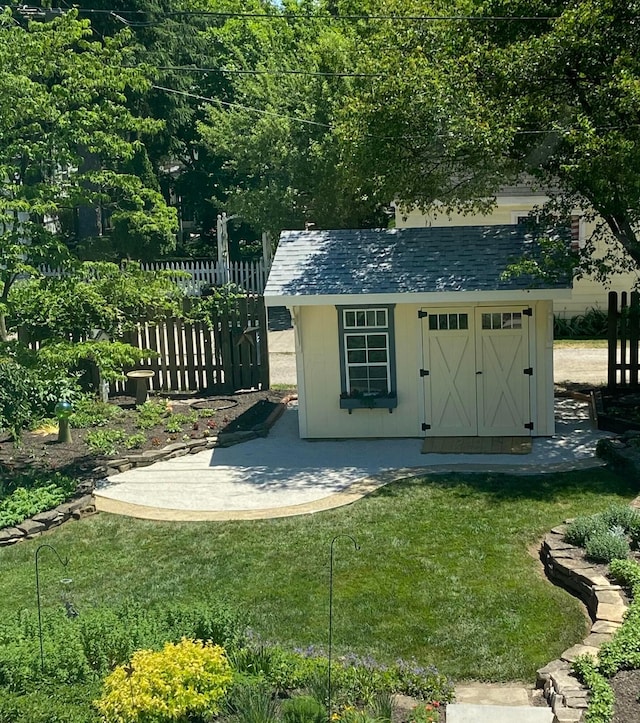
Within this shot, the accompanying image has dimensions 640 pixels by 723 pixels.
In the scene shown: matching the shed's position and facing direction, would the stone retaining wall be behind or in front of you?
in front

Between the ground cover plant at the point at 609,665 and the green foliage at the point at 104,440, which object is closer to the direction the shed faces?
the ground cover plant

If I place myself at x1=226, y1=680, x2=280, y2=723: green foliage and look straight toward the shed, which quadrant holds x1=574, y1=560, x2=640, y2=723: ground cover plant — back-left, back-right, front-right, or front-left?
front-right

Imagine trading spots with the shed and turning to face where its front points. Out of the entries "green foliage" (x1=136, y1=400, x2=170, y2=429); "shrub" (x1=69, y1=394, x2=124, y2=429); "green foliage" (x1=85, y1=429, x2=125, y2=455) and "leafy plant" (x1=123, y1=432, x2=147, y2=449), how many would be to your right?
4

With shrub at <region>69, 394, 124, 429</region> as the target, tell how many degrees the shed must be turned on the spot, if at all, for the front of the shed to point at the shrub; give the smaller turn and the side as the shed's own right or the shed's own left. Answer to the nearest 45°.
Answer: approximately 90° to the shed's own right

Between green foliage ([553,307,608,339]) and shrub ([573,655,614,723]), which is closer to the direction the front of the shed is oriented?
the shrub

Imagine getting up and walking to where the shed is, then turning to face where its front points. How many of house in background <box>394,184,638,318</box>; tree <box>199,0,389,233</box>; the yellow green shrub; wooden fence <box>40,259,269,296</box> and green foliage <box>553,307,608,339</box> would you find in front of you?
1

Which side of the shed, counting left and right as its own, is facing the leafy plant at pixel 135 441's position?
right

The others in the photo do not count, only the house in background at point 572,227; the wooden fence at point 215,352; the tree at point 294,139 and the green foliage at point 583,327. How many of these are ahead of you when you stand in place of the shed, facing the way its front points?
0

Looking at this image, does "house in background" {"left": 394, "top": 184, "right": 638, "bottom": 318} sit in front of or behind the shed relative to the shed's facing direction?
behind

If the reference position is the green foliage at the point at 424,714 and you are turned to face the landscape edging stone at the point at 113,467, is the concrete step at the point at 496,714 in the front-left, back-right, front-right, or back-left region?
back-right

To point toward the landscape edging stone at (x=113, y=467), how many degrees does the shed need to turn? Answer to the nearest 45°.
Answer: approximately 90° to its right

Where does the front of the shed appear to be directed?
toward the camera

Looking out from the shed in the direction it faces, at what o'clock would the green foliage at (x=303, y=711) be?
The green foliage is roughly at 12 o'clock from the shed.

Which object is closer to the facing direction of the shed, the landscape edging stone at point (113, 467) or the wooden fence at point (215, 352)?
the landscape edging stone

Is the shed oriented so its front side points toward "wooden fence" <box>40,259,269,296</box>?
no

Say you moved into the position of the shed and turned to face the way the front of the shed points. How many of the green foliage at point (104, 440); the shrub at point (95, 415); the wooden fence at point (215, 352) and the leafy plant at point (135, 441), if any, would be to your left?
0

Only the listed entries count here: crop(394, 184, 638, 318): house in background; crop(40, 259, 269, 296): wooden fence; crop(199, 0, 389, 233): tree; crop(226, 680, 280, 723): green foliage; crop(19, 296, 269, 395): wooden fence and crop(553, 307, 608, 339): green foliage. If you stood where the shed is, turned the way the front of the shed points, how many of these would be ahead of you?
1

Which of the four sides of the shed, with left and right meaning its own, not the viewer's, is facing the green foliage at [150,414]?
right

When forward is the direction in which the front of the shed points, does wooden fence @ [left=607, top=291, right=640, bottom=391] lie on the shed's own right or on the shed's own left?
on the shed's own left

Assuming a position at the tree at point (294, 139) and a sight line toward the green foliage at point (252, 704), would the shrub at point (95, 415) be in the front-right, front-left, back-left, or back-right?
front-right
